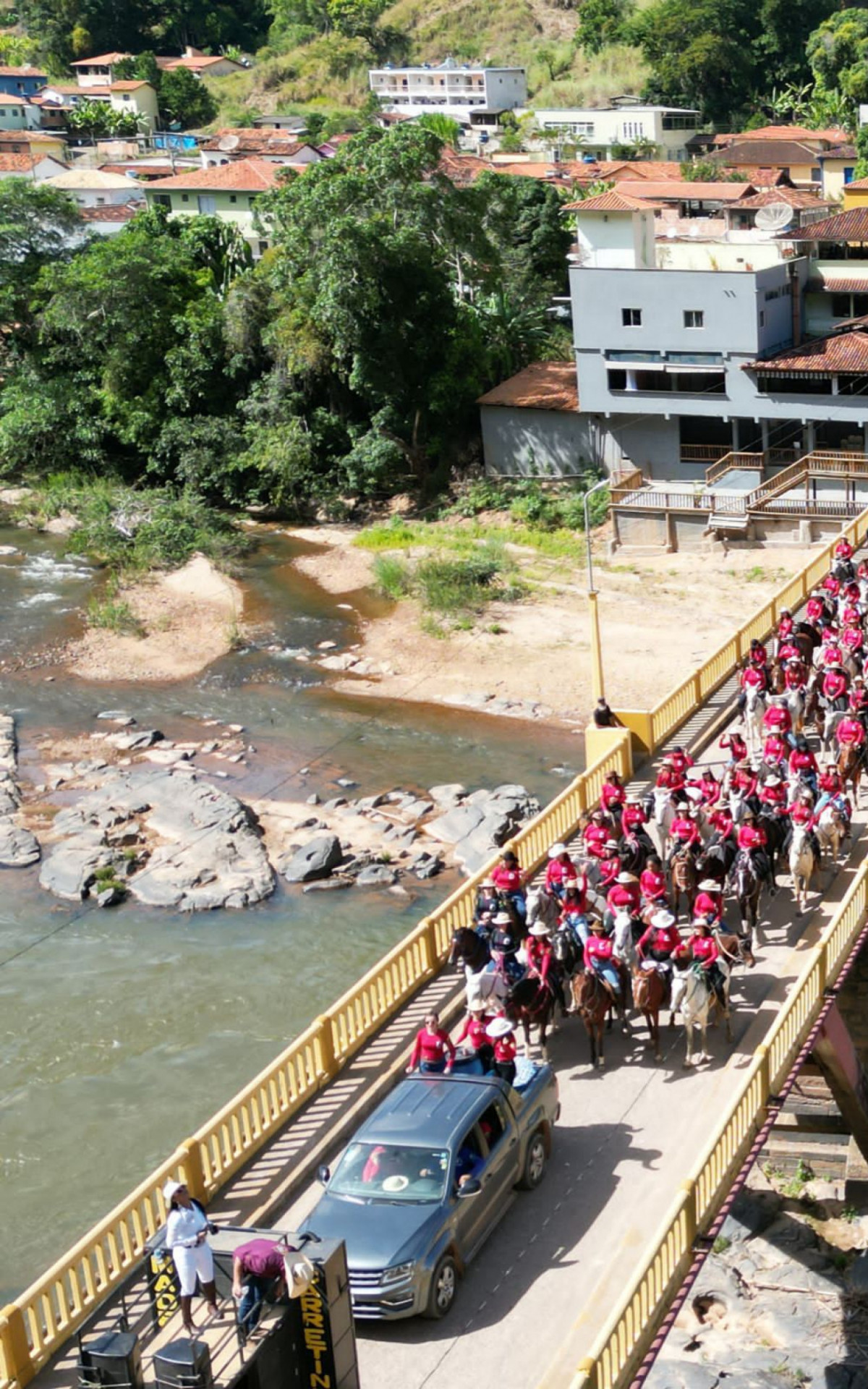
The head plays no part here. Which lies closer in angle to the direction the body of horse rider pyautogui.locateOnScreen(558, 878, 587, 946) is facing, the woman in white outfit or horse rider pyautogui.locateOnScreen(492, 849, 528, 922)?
the woman in white outfit

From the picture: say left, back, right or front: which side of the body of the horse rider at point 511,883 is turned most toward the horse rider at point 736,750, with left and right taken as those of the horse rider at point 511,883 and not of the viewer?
back

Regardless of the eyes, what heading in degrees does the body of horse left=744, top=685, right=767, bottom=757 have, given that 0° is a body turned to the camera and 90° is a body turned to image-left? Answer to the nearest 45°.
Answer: approximately 0°

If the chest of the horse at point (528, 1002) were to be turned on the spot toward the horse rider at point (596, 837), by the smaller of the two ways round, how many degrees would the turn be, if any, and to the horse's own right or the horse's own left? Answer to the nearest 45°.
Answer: approximately 135° to the horse's own right

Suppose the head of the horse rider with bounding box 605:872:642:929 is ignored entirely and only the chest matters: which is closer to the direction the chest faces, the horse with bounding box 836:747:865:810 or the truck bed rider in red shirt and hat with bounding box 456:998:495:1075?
the truck bed rider in red shirt and hat

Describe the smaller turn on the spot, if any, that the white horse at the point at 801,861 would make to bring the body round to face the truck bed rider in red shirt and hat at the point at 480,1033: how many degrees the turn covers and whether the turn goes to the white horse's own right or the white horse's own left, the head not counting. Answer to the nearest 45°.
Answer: approximately 45° to the white horse's own right

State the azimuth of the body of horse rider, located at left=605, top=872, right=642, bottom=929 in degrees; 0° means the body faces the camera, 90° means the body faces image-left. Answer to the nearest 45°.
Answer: approximately 0°

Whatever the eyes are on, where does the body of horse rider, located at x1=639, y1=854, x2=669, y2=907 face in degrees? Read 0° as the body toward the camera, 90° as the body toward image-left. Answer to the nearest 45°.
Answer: approximately 45°

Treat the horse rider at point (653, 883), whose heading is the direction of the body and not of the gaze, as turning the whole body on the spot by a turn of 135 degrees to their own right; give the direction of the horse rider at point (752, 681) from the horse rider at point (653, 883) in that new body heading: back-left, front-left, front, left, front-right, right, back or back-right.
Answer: front

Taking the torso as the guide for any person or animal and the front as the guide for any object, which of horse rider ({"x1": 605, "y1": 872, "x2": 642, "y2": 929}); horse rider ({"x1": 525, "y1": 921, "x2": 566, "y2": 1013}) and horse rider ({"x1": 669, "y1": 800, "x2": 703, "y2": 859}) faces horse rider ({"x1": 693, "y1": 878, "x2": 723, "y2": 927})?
horse rider ({"x1": 669, "y1": 800, "x2": 703, "y2": 859})
